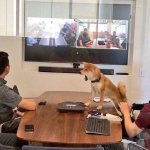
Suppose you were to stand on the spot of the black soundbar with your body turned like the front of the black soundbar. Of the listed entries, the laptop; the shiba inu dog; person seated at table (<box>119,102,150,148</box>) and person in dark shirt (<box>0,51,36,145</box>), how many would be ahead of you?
4

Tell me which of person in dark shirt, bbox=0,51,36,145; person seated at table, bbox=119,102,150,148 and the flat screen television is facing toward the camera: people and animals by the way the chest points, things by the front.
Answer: the flat screen television

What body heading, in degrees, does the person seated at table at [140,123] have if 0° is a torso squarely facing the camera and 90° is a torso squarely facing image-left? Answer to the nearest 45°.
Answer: approximately 90°

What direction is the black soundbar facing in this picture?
toward the camera

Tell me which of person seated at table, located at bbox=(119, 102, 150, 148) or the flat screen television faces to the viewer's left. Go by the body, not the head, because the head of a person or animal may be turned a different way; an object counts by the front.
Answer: the person seated at table

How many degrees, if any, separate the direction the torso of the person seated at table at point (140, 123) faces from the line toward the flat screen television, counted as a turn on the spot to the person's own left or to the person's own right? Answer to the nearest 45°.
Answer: approximately 90° to the person's own right

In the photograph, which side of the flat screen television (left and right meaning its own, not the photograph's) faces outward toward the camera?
front

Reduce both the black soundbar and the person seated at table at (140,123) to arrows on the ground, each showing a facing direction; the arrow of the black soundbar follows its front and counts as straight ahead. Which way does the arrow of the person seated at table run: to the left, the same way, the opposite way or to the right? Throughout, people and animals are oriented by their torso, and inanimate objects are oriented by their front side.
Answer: to the right

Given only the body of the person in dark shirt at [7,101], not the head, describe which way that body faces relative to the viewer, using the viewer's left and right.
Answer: facing away from the viewer and to the right of the viewer

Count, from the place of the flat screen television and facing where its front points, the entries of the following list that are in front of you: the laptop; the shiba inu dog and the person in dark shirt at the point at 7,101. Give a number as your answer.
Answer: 3

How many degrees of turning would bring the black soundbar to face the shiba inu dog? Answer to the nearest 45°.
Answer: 0° — it already faces it
